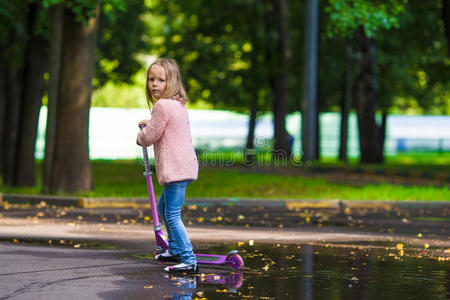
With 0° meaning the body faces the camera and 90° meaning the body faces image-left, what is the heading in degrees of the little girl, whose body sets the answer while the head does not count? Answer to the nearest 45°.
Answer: approximately 90°

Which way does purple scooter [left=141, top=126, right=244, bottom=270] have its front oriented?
to the viewer's left

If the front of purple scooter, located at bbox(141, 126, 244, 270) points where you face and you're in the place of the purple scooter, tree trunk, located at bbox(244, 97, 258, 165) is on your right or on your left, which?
on your right
